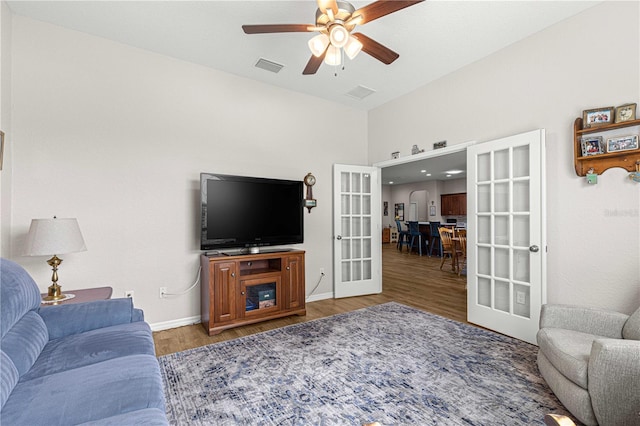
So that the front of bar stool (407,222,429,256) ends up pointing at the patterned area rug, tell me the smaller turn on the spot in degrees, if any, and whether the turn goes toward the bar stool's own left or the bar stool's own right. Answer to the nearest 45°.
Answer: approximately 135° to the bar stool's own right

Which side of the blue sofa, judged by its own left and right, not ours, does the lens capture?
right

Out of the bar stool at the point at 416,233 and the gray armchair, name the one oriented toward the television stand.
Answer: the gray armchair

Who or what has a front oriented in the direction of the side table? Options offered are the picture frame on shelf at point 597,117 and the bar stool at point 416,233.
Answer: the picture frame on shelf

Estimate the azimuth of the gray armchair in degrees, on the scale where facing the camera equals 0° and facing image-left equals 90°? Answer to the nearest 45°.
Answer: approximately 90°

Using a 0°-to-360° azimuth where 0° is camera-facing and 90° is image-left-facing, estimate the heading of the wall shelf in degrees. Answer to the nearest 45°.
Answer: approximately 45°

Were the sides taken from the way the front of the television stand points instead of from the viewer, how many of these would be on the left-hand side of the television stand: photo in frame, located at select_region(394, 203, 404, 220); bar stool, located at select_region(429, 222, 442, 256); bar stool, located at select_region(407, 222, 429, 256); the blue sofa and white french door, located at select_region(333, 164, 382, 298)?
4

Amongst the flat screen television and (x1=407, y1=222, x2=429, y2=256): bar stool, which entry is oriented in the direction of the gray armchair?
the flat screen television

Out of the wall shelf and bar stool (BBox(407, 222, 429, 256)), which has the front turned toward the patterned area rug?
the wall shelf
